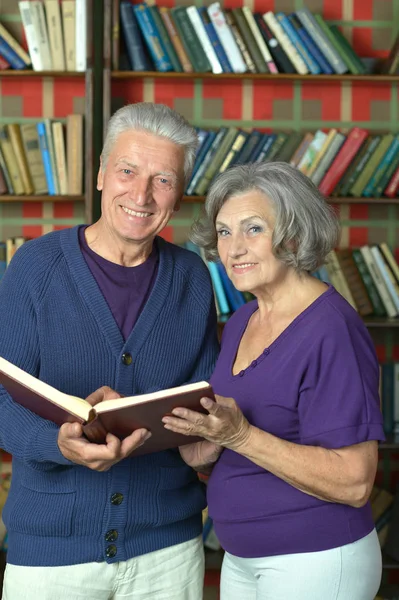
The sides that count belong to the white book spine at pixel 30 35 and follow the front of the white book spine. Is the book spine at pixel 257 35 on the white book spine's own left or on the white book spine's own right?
on the white book spine's own left

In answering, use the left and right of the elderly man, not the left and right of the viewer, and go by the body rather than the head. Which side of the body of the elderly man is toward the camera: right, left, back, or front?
front

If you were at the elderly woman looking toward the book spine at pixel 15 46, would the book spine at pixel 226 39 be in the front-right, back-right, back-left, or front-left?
front-right

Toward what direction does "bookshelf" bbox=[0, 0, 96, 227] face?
toward the camera

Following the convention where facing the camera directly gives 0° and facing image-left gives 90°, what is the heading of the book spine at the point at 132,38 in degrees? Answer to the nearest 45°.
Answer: approximately 0°

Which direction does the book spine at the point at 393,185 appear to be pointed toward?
toward the camera

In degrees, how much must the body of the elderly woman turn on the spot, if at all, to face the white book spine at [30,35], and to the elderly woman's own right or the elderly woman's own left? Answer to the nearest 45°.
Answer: approximately 90° to the elderly woman's own right

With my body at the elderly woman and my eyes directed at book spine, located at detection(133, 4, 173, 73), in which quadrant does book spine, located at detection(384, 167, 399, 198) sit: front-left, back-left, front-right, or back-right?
front-right

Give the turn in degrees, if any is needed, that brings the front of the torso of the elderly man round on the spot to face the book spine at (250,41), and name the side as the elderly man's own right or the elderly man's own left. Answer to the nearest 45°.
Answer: approximately 180°

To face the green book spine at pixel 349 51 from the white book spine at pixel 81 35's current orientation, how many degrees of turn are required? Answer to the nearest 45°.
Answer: approximately 90° to its left
